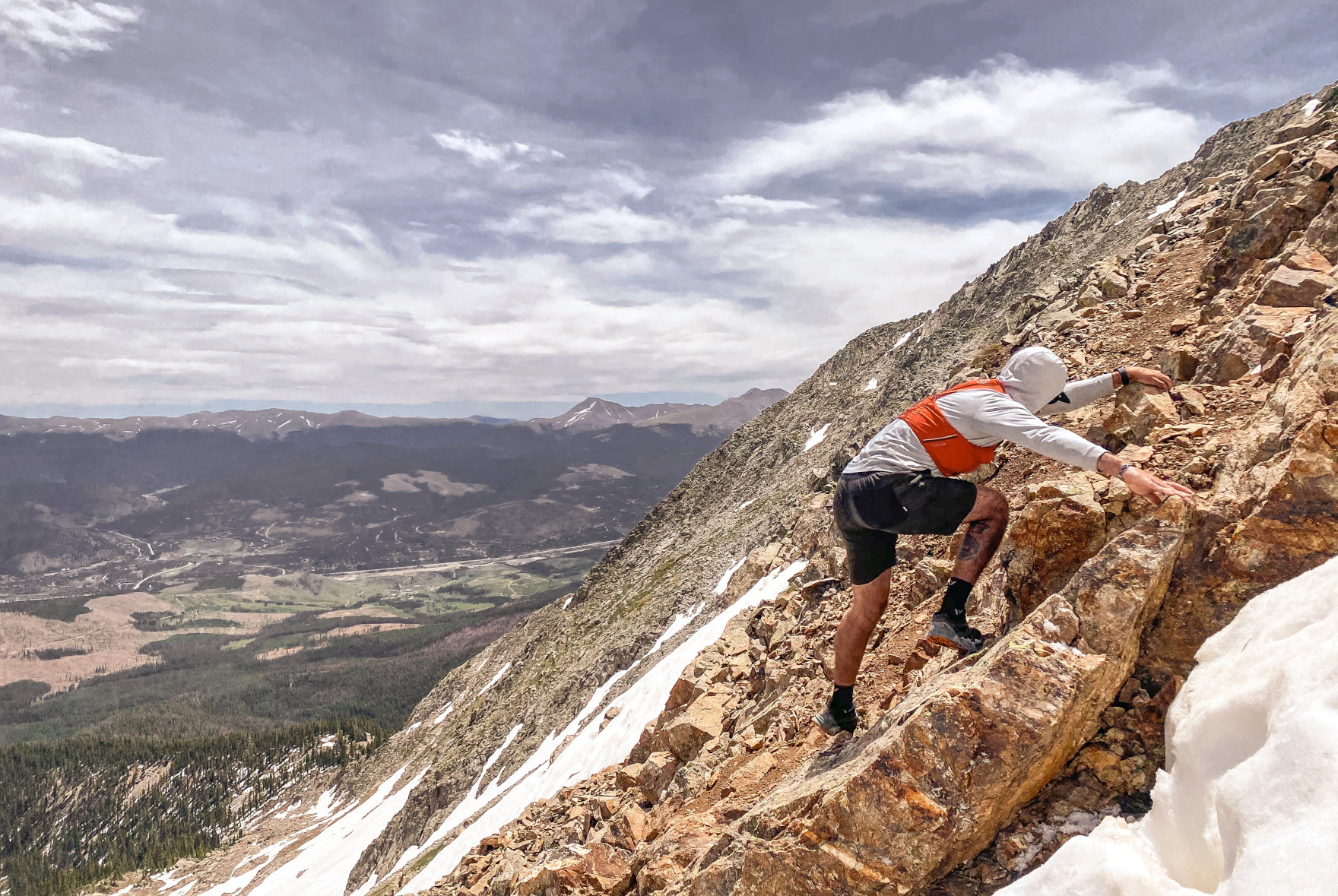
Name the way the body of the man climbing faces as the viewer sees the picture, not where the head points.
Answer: to the viewer's right
